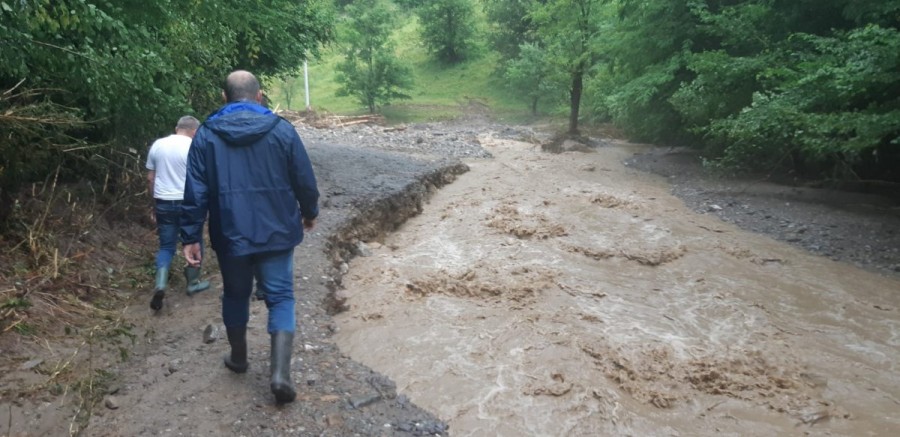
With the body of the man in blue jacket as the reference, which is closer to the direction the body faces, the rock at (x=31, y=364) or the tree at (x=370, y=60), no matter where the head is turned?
the tree

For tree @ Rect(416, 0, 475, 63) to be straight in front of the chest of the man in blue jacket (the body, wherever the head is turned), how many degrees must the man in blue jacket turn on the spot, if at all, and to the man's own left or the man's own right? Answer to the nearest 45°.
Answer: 0° — they already face it

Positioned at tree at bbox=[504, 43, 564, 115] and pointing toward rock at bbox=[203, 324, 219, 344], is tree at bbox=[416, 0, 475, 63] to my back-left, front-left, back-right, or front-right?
back-right

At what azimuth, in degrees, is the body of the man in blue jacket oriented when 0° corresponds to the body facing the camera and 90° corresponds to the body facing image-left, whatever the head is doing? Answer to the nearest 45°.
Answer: approximately 180°

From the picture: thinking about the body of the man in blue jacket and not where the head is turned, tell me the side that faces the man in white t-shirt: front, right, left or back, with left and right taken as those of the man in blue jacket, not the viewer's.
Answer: front

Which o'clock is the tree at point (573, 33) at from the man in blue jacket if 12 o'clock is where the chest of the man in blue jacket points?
The tree is roughly at 1 o'clock from the man in blue jacket.

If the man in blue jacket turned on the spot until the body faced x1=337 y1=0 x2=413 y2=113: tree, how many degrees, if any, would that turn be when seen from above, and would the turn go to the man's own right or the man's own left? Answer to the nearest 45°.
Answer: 0° — they already face it

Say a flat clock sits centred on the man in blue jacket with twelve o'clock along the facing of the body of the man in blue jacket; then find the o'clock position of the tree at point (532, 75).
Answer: The tree is roughly at 1 o'clock from the man in blue jacket.

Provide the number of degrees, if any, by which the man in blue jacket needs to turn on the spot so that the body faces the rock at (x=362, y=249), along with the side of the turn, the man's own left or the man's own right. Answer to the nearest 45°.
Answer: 0° — they already face it

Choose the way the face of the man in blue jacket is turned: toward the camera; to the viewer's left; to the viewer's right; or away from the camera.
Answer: away from the camera
